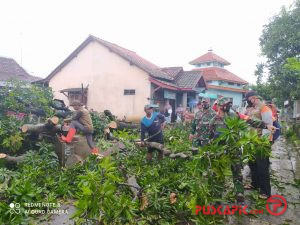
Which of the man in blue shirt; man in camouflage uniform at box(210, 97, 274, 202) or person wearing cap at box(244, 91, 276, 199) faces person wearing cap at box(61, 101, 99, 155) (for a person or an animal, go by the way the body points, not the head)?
person wearing cap at box(244, 91, 276, 199)

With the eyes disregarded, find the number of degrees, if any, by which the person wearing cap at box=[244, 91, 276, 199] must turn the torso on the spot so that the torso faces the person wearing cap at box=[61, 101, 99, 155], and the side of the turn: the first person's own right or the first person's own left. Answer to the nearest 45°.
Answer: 0° — they already face them

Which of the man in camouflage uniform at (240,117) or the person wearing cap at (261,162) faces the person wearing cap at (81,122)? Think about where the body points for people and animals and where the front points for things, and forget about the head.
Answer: the person wearing cap at (261,162)

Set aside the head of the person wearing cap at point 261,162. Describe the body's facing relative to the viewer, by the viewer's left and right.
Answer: facing to the left of the viewer

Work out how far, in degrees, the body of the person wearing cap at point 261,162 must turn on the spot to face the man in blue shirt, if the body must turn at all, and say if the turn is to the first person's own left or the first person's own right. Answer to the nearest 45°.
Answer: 0° — they already face them

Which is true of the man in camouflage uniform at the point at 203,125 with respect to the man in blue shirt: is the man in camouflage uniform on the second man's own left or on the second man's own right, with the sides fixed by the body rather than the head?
on the second man's own left

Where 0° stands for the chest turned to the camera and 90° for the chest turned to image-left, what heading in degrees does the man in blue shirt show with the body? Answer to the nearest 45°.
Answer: approximately 0°
